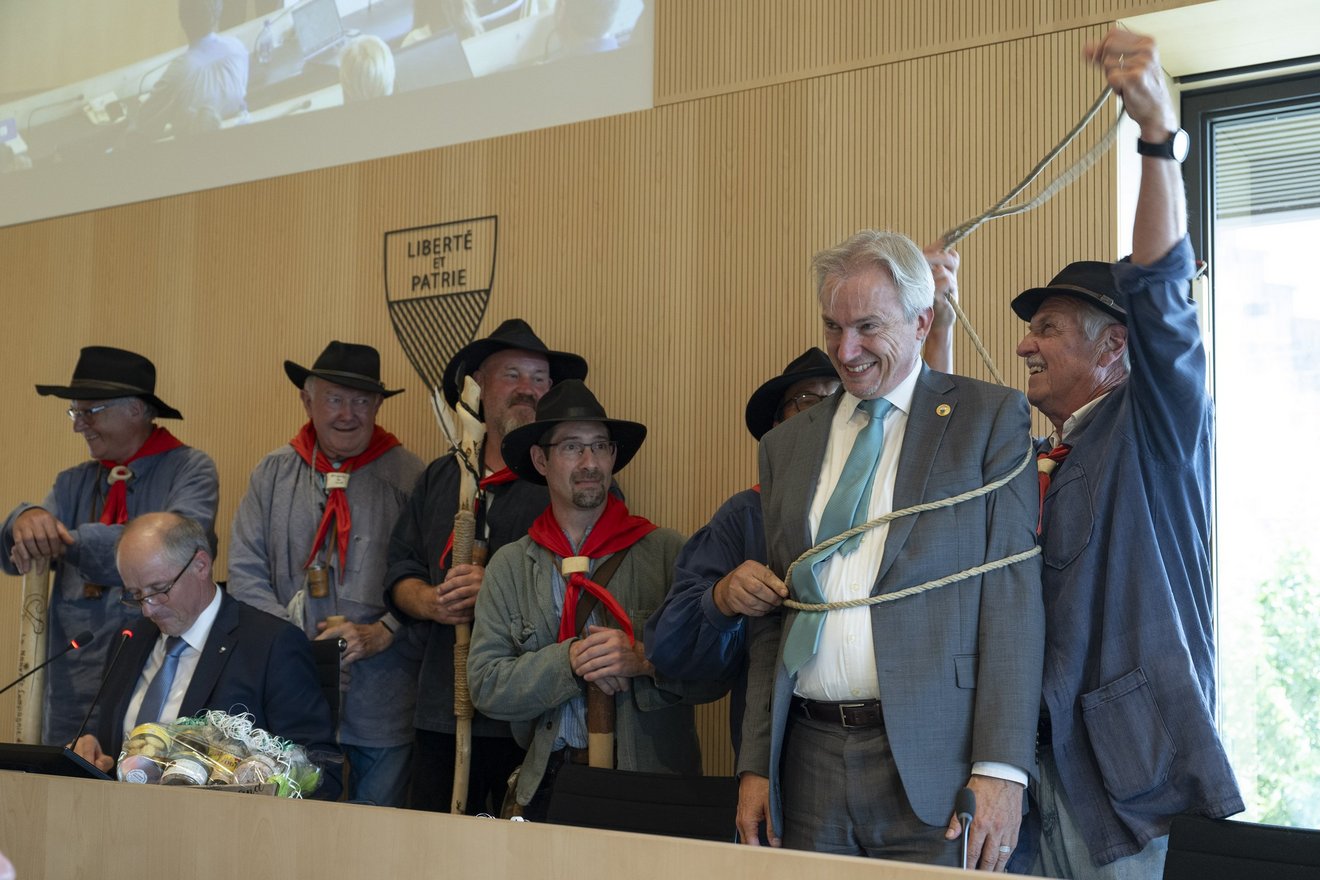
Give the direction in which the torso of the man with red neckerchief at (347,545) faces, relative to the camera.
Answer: toward the camera

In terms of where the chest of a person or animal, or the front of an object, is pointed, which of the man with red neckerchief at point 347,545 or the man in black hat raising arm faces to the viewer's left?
the man in black hat raising arm

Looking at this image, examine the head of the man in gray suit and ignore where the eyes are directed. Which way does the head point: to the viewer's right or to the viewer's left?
to the viewer's left

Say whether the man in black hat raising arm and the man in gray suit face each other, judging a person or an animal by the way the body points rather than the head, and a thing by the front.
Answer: no

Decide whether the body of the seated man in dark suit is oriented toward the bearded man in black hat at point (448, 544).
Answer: no

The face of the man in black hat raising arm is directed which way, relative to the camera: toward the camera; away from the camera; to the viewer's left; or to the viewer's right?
to the viewer's left

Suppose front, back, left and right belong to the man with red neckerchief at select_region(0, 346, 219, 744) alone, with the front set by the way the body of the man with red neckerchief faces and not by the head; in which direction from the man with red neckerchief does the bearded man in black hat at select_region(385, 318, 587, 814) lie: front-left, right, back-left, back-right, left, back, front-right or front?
left

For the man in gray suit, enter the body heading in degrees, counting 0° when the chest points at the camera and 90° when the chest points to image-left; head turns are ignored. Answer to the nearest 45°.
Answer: approximately 45°

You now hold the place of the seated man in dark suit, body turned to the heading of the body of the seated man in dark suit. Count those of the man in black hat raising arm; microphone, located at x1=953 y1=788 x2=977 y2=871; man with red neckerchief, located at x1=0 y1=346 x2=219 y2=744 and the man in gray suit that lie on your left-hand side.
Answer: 3

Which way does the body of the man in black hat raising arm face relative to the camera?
to the viewer's left

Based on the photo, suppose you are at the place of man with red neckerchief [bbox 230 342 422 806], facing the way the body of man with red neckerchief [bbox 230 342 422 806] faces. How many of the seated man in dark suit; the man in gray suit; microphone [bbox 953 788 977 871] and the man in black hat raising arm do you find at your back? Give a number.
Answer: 0

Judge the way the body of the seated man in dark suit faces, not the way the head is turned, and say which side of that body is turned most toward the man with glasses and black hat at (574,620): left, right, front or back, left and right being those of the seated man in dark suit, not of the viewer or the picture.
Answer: left

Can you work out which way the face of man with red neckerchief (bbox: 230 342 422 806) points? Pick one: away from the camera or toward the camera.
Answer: toward the camera

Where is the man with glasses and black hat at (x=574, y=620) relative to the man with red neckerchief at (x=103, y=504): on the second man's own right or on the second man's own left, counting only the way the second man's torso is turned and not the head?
on the second man's own left

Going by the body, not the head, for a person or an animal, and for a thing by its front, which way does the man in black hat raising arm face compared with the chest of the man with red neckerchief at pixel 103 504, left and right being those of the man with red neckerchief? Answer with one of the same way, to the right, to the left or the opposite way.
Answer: to the right
